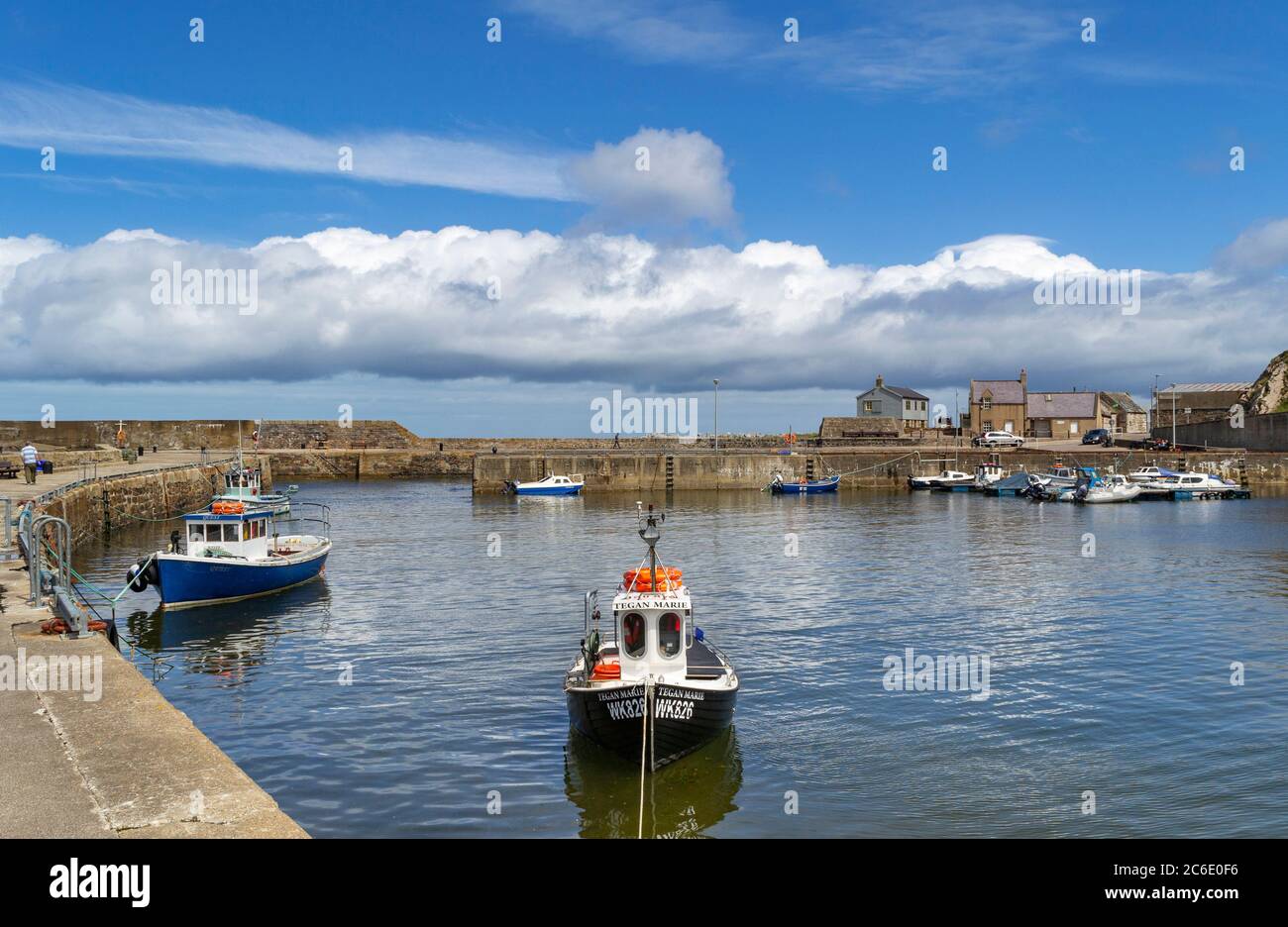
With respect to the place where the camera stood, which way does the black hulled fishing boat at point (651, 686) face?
facing the viewer

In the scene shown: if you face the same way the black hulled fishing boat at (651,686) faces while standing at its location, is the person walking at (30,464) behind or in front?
behind

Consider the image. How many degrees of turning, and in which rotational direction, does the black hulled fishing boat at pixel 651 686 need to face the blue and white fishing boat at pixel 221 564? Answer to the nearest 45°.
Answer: approximately 135° to its right
